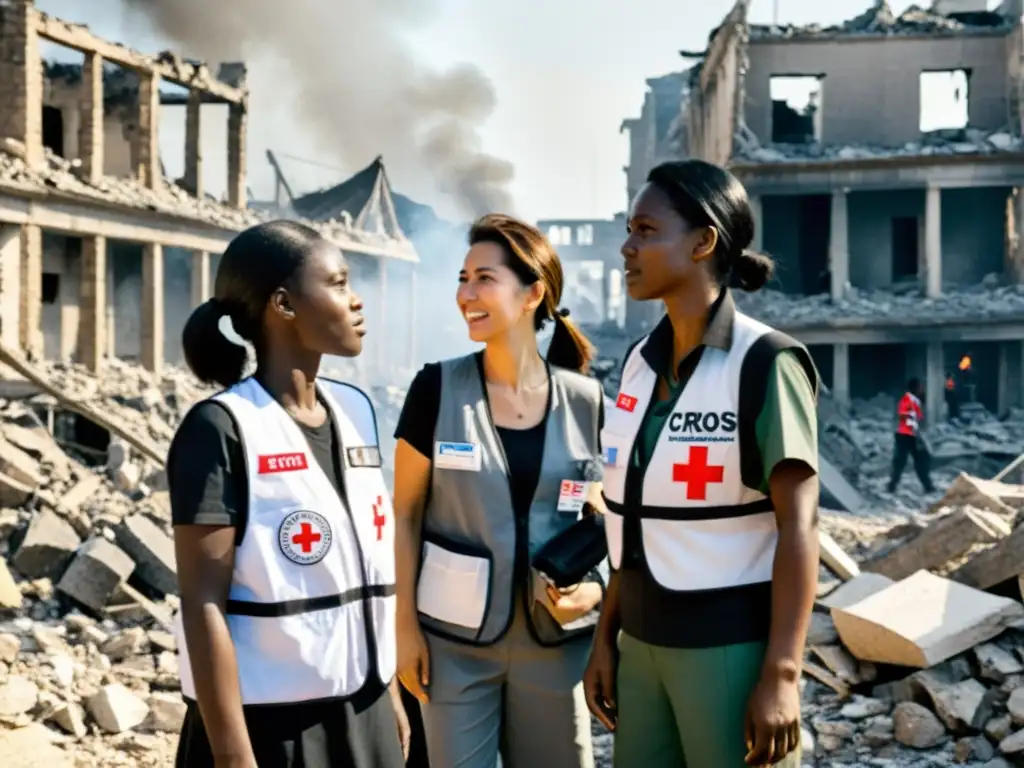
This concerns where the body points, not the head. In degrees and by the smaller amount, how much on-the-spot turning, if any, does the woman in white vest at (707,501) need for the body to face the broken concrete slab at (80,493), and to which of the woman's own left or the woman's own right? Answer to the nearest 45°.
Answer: approximately 90° to the woman's own right

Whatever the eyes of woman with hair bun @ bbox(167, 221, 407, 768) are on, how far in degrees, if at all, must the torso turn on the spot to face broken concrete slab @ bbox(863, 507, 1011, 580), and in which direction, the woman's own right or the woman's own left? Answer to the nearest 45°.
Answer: approximately 90° to the woman's own left

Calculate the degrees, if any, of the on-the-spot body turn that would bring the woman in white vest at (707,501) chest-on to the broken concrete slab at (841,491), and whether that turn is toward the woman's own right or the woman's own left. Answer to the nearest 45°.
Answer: approximately 135° to the woman's own right

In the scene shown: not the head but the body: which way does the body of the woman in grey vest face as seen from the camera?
toward the camera

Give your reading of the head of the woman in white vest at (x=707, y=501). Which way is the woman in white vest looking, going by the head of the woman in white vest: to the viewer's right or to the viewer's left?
to the viewer's left

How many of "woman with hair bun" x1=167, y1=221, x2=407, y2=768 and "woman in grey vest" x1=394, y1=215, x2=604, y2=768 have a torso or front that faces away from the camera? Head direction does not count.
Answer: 0

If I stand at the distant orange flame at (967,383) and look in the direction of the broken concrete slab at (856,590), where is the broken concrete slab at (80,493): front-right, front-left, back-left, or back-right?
front-right

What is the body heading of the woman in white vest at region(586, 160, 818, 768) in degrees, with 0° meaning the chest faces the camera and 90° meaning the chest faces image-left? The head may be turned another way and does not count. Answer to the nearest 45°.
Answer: approximately 45°

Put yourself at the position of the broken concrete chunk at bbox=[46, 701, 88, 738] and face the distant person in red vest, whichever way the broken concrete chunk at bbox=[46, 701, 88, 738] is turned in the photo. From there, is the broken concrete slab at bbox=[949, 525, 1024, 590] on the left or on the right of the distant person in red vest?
right
